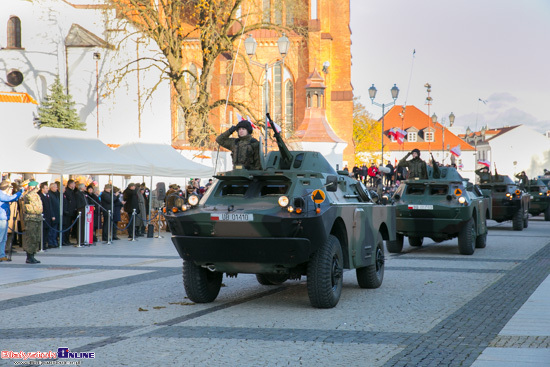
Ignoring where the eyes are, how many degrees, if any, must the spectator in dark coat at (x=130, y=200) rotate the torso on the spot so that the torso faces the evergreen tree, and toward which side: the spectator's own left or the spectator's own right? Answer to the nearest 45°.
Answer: approximately 135° to the spectator's own left

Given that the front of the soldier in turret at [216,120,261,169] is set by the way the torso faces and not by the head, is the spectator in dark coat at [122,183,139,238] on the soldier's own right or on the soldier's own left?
on the soldier's own right

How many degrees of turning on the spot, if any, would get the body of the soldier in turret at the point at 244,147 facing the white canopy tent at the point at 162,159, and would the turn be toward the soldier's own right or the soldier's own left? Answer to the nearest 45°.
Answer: approximately 135° to the soldier's own right

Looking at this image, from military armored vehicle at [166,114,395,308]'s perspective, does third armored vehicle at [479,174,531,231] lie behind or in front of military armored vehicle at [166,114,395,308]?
behind

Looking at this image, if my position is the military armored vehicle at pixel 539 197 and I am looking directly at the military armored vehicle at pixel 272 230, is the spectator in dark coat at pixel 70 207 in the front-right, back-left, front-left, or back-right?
front-right

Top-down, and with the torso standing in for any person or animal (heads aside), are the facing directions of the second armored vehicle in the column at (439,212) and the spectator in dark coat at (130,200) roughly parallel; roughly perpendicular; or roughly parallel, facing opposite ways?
roughly perpendicular

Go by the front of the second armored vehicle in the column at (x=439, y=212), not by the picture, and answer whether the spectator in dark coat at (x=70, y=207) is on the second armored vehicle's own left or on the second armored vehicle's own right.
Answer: on the second armored vehicle's own right

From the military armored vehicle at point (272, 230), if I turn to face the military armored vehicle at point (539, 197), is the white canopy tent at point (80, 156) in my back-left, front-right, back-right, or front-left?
front-left

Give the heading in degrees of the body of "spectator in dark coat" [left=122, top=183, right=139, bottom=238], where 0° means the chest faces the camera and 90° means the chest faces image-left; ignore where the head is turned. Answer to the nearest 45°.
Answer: approximately 315°

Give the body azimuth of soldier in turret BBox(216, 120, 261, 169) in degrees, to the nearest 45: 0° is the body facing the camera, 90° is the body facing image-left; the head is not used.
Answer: approximately 45°

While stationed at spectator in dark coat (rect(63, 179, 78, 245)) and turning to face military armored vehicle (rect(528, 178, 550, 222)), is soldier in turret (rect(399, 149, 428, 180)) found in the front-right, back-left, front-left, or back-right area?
front-right

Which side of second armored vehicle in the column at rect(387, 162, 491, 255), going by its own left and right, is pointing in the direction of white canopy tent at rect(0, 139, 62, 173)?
right

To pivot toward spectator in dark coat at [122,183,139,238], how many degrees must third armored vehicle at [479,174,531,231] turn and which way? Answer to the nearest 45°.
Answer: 0° — it already faces them

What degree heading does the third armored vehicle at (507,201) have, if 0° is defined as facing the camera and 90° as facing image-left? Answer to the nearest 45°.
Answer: approximately 45°
